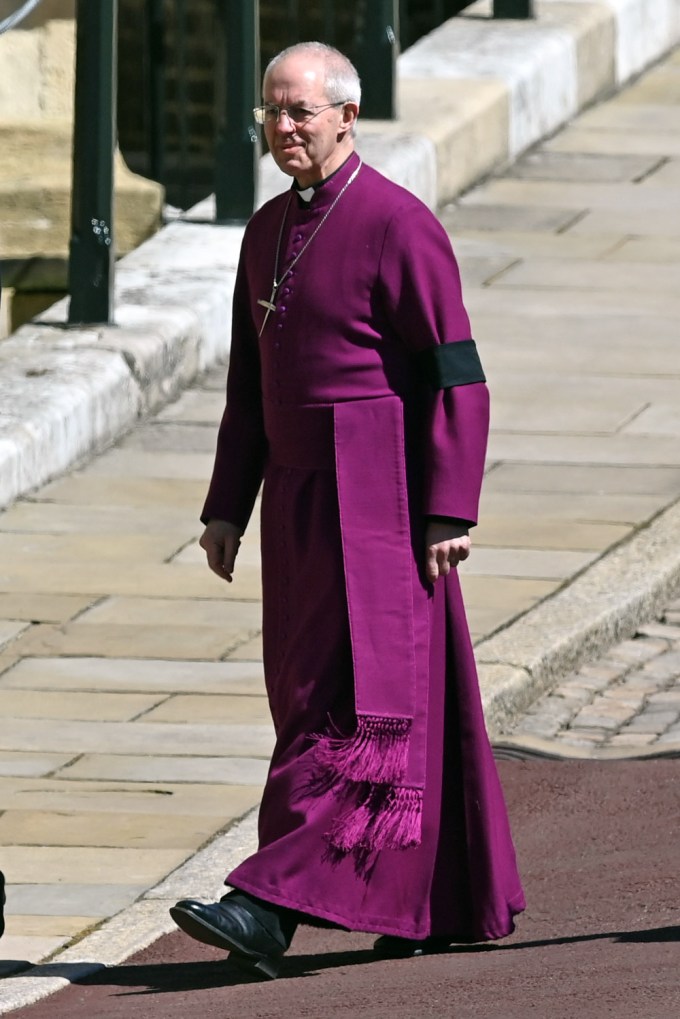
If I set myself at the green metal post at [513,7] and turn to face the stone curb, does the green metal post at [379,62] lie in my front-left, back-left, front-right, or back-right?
front-right

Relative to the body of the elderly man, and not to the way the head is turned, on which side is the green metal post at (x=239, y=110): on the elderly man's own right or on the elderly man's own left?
on the elderly man's own right

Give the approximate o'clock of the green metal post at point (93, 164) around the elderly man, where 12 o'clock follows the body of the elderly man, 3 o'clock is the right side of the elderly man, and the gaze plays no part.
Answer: The green metal post is roughly at 4 o'clock from the elderly man.

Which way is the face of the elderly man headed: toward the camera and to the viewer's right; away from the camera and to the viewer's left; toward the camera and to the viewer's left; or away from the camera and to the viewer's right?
toward the camera and to the viewer's left

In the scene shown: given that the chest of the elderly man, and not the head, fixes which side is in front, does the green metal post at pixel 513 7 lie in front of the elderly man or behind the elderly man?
behind

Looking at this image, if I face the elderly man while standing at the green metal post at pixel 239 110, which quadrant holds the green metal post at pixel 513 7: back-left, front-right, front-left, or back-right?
back-left

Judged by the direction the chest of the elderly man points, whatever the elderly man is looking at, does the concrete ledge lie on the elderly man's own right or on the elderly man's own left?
on the elderly man's own right

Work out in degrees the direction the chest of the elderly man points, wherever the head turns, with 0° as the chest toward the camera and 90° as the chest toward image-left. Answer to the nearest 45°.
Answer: approximately 45°

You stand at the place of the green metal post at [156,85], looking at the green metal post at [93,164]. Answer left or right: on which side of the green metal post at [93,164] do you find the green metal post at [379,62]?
left

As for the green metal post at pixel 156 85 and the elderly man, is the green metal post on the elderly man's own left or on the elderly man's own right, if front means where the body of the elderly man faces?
on the elderly man's own right
